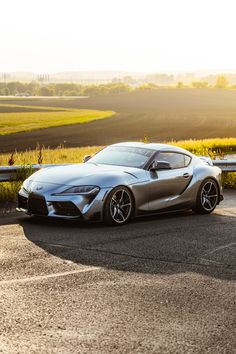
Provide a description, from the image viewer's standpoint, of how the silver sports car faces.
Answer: facing the viewer and to the left of the viewer
